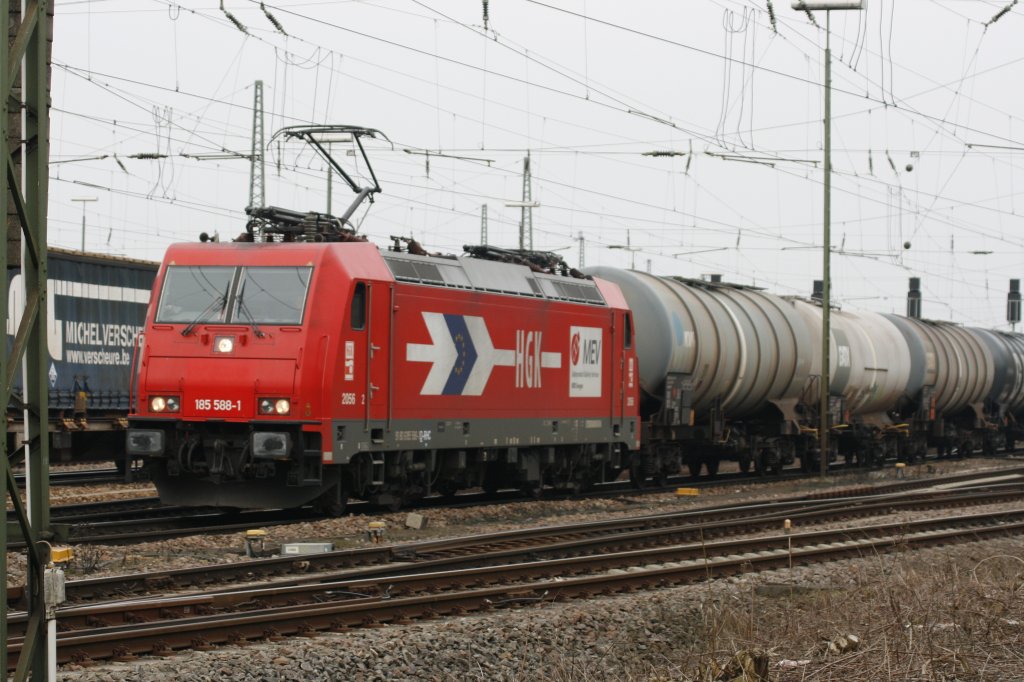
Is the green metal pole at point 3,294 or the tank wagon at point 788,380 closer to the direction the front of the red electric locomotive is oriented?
the green metal pole

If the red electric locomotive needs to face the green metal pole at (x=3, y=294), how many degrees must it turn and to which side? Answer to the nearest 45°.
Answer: approximately 45° to its left

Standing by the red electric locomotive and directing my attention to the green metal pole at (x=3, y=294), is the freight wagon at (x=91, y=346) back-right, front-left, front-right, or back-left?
back-right

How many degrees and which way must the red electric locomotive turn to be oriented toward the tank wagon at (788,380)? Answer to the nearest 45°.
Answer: approximately 180°

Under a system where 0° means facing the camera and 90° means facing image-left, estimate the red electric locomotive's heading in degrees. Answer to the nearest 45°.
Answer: approximately 45°

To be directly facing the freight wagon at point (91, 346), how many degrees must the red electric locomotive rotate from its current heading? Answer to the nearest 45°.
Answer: approximately 90° to its right
